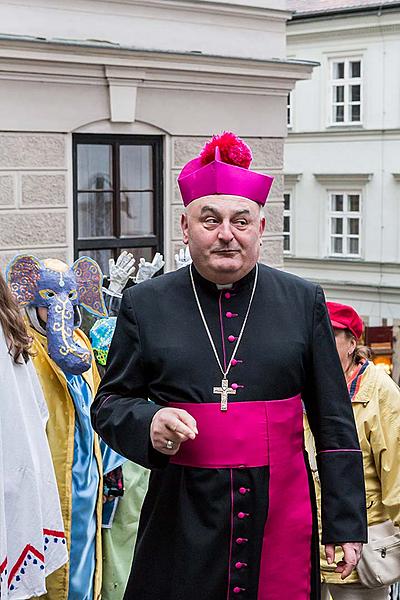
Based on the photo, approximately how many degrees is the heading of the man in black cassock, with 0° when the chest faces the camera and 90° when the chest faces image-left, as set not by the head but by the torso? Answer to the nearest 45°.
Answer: approximately 0°

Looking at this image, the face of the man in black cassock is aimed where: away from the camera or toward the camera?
toward the camera

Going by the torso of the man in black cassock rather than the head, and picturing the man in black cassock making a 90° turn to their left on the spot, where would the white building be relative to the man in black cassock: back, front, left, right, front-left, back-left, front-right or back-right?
left

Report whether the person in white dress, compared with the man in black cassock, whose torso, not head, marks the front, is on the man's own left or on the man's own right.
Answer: on the man's own right
